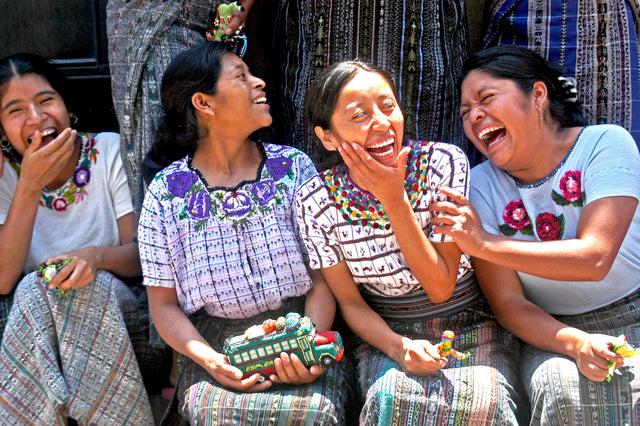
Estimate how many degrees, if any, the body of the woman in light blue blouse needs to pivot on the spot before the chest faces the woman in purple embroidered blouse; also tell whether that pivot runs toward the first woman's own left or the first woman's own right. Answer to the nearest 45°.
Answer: approximately 45° to the first woman's own right

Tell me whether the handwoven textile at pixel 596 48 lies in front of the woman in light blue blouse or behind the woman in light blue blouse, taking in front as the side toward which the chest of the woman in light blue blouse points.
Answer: behind

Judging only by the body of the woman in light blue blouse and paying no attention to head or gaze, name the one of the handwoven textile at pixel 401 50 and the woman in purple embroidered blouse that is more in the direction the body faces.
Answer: the woman in purple embroidered blouse

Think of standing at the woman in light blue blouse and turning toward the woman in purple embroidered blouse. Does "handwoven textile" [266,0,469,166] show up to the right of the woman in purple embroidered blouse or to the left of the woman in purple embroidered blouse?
right

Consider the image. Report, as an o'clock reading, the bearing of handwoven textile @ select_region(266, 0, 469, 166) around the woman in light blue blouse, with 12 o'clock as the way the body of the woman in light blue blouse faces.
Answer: The handwoven textile is roughly at 3 o'clock from the woman in light blue blouse.

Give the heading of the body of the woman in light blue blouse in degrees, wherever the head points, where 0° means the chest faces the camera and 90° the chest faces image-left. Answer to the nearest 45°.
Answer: approximately 45°

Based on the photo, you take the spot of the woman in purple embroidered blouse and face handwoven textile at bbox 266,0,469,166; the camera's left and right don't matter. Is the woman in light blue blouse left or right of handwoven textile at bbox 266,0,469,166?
right
